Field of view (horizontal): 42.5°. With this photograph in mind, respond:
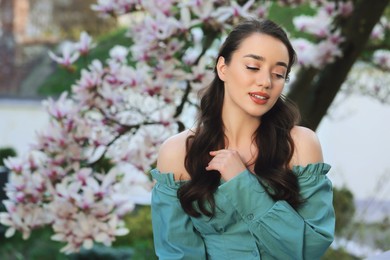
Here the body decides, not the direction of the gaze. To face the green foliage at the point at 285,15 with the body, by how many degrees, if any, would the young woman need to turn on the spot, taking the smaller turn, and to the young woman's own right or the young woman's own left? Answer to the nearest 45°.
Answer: approximately 180°

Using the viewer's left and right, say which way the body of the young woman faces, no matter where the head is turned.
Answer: facing the viewer

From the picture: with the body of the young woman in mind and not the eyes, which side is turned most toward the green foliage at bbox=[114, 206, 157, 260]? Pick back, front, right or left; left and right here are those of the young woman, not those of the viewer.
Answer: back

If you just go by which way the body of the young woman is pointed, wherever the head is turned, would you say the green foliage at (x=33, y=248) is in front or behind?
behind

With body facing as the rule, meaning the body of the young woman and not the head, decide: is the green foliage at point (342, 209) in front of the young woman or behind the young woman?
behind
